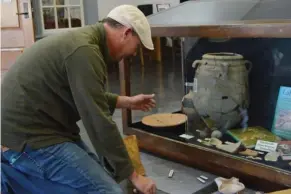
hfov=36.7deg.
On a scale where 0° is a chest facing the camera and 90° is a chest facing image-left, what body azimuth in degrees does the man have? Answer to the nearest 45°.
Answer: approximately 270°

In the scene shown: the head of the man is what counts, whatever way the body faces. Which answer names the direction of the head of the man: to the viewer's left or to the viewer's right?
to the viewer's right

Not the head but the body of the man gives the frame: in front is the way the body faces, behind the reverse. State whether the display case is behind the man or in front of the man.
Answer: in front

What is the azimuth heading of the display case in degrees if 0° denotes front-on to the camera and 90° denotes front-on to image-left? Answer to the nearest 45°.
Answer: approximately 45°

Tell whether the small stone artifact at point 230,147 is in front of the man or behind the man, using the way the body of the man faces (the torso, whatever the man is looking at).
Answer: in front

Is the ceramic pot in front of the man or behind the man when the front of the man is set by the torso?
in front

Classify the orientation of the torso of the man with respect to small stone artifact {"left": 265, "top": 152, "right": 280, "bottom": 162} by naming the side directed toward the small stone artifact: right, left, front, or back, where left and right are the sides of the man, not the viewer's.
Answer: front

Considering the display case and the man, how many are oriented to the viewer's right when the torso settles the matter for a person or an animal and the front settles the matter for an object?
1
